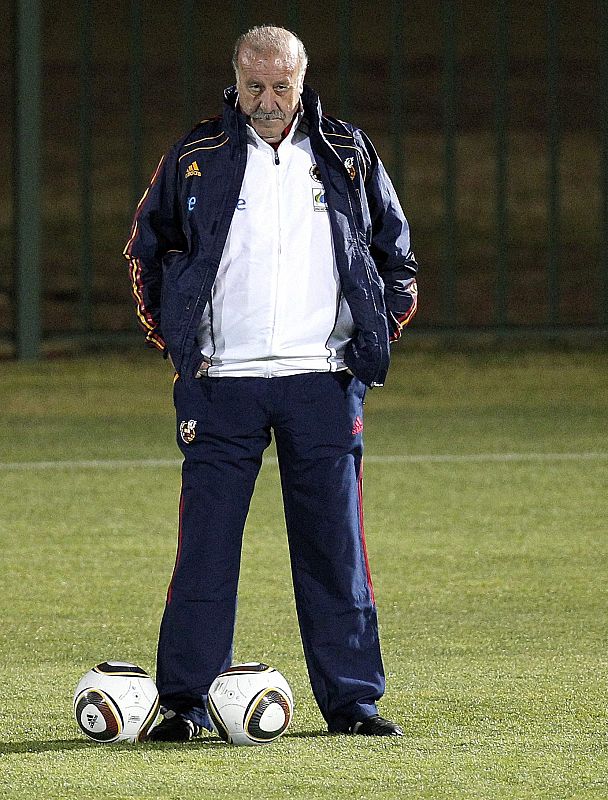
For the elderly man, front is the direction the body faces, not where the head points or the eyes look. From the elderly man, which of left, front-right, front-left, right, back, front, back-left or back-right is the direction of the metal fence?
back

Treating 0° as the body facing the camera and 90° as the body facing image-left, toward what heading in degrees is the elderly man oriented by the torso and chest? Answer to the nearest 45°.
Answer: approximately 0°
